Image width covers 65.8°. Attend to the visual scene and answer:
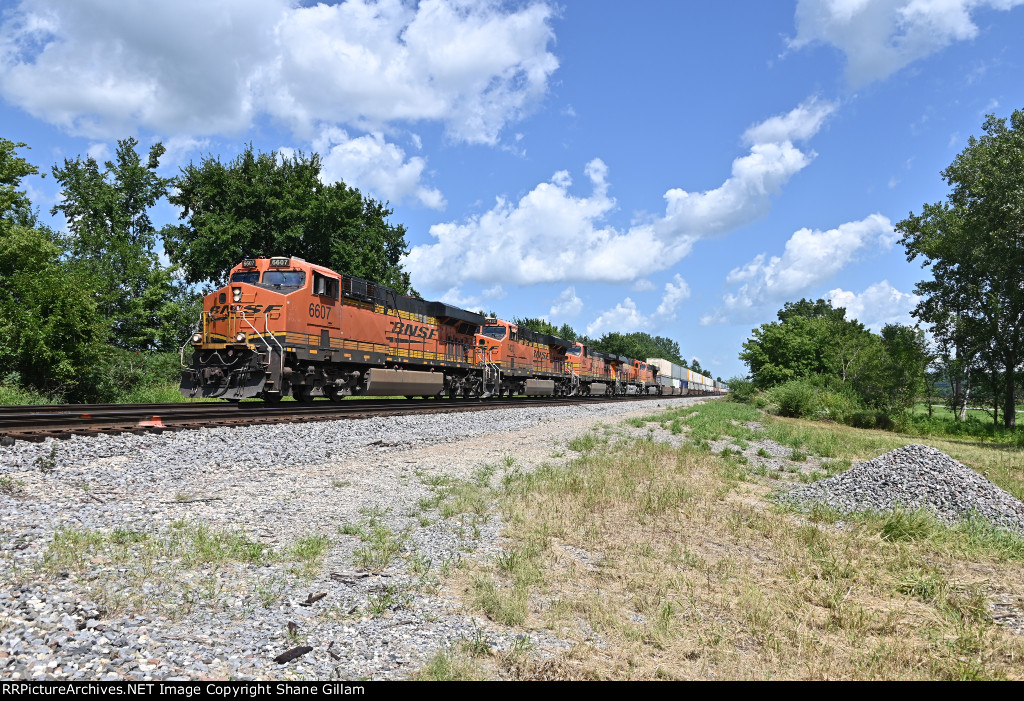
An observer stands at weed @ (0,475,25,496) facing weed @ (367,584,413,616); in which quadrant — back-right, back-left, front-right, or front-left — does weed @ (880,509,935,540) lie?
front-left

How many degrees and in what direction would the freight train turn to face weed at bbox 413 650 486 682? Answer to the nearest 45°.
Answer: approximately 45° to its left

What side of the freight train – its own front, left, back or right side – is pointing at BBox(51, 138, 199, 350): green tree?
right

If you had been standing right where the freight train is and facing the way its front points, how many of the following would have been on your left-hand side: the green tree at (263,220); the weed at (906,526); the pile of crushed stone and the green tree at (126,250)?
2

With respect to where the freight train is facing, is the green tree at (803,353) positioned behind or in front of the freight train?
behind

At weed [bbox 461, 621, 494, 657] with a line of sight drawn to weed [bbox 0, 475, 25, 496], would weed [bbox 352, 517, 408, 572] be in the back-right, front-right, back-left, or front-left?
front-right

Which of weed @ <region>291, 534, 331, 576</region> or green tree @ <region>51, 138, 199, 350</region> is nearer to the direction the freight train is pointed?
the weed

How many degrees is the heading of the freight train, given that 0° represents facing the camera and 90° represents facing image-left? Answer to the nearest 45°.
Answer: approximately 45°

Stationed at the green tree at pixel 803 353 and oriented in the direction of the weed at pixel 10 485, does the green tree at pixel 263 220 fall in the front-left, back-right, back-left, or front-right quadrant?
front-right

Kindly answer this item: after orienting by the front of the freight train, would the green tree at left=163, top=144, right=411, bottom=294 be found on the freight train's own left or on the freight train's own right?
on the freight train's own right

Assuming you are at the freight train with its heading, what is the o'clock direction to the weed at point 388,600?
The weed is roughly at 10 o'clock from the freight train.

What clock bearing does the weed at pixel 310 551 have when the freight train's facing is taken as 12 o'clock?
The weed is roughly at 10 o'clock from the freight train.

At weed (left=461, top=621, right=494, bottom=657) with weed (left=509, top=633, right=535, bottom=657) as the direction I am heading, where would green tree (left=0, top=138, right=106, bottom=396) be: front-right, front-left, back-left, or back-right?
back-left
